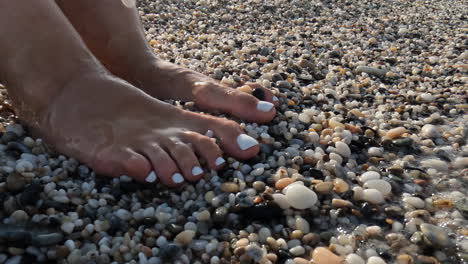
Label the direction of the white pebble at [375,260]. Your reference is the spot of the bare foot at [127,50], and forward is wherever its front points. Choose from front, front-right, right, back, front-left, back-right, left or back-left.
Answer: front-right

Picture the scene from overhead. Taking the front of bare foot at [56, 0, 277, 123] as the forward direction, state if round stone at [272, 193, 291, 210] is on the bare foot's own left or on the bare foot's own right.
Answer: on the bare foot's own right

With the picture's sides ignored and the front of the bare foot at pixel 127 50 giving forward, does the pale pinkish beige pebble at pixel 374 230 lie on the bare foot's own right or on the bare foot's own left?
on the bare foot's own right

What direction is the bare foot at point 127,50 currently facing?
to the viewer's right

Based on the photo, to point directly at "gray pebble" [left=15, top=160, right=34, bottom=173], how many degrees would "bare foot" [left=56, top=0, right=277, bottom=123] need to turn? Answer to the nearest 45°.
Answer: approximately 90° to its right

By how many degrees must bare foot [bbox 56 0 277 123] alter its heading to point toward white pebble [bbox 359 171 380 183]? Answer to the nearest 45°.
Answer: approximately 45° to its right

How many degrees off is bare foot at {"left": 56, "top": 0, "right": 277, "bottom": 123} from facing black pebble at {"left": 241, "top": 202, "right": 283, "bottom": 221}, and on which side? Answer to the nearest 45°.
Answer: approximately 45° to its right

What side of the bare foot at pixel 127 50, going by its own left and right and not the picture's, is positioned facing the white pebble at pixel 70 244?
right

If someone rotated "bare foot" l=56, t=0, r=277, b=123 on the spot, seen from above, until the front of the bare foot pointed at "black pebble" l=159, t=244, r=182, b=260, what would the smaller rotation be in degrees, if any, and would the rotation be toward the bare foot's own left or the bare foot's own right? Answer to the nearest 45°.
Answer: approximately 90° to the bare foot's own right

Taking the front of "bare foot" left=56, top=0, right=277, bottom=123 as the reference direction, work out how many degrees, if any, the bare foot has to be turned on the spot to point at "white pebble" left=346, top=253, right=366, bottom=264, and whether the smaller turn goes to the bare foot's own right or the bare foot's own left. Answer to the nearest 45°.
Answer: approximately 45° to the bare foot's own right

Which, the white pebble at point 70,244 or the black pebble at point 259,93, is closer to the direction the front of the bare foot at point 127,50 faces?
the black pebble

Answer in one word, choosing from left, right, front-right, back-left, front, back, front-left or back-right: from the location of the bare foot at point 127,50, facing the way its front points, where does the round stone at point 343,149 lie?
front-right

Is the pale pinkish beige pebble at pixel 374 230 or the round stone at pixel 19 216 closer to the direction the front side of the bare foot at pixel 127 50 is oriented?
the pale pinkish beige pebble

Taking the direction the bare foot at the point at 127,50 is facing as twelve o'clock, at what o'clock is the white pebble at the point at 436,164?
The white pebble is roughly at 1 o'clock from the bare foot.

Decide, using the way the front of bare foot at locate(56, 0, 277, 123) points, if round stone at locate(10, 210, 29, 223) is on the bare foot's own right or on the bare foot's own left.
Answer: on the bare foot's own right
